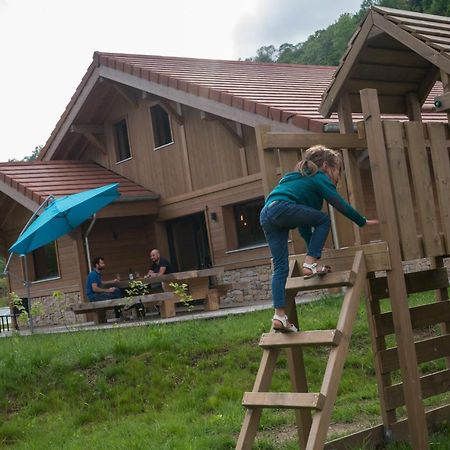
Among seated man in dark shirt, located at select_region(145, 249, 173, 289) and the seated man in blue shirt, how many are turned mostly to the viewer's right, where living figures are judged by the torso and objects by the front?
1

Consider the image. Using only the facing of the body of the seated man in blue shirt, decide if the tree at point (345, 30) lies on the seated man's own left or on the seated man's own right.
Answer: on the seated man's own left

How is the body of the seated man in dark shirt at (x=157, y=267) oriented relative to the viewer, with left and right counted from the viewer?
facing the viewer and to the left of the viewer

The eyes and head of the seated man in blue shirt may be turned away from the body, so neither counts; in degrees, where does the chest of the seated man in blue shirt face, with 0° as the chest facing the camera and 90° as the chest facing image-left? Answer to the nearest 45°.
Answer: approximately 270°

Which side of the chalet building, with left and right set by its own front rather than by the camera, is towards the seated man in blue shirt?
front

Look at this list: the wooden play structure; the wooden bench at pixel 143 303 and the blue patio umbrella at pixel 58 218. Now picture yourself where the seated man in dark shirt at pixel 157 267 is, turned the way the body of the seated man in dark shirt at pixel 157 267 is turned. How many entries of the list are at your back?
0

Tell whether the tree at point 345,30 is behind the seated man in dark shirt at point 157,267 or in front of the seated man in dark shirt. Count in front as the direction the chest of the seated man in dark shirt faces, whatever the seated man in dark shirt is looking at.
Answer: behind

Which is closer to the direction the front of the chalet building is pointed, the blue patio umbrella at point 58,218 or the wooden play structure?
the blue patio umbrella

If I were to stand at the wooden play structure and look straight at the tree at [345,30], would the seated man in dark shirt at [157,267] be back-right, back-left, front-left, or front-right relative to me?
front-left
